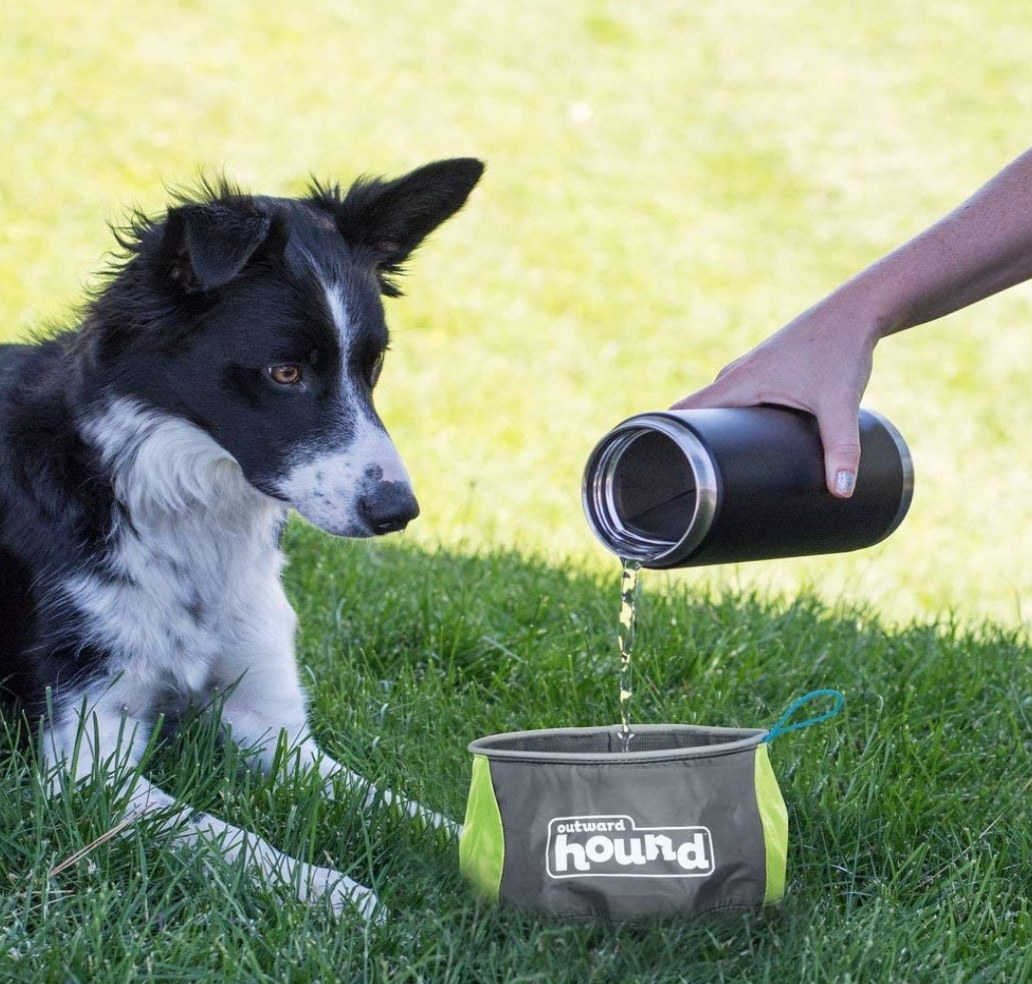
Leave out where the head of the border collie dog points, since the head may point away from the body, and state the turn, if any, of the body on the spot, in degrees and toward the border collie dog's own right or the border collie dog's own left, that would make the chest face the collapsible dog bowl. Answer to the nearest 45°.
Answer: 0° — it already faces it

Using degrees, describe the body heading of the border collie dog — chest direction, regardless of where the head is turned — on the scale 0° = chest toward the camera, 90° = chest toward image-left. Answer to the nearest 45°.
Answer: approximately 315°
